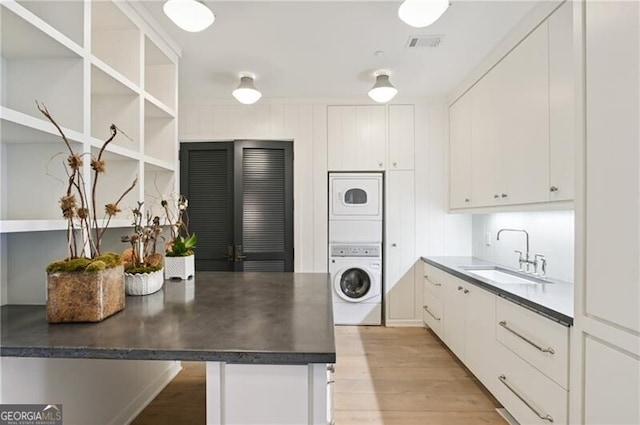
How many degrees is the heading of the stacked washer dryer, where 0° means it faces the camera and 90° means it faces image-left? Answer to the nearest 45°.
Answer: approximately 0°

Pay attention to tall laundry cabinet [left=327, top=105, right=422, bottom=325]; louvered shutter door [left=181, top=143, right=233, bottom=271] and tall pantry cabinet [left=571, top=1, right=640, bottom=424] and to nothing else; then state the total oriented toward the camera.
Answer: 2

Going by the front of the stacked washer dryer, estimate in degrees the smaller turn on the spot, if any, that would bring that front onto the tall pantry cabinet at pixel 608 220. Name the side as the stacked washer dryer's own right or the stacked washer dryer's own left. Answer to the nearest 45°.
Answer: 0° — it already faces it

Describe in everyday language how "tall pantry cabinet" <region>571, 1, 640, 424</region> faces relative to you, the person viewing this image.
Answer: facing to the left of the viewer

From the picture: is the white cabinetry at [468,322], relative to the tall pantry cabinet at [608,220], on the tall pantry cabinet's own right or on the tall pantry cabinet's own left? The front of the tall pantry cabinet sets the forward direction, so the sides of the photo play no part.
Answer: on the tall pantry cabinet's own right

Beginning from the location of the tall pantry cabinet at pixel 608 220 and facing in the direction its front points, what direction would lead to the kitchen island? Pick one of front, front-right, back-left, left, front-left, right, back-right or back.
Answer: front-left

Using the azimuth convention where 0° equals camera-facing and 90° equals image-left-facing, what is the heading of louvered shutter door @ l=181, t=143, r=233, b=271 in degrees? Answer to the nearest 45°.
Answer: approximately 0°
